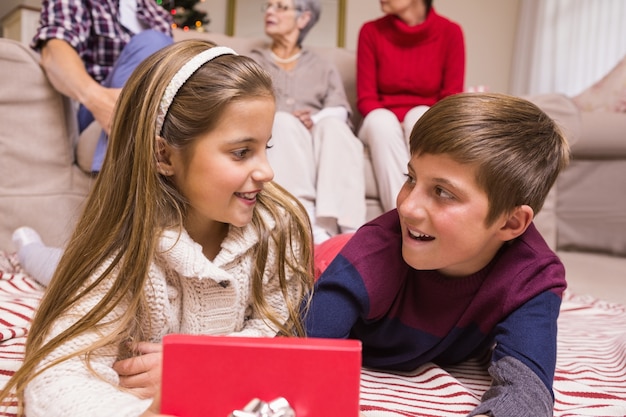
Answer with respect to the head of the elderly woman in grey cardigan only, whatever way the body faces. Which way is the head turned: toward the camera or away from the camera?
toward the camera

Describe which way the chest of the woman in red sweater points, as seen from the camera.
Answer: toward the camera

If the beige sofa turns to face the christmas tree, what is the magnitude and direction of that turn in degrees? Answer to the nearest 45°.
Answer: approximately 180°

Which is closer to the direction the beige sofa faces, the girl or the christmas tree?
the girl

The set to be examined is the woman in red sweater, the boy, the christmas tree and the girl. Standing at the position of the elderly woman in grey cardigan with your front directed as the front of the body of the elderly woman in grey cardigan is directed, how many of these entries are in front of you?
2

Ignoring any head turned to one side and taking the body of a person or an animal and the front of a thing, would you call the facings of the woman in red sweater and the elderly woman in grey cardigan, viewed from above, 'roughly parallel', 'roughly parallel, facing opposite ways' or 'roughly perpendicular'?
roughly parallel

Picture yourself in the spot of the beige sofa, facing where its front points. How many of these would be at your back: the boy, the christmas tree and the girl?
1

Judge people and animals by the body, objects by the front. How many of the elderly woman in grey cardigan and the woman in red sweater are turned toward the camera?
2

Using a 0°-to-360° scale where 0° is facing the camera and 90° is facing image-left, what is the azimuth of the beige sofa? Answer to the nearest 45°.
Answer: approximately 0°

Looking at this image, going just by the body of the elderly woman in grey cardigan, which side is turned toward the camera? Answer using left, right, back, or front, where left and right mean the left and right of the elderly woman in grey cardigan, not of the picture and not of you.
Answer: front

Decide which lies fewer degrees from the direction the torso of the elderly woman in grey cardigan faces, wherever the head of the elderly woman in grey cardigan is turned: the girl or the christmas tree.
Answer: the girl

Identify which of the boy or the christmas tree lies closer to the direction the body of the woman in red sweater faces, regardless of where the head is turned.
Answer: the boy

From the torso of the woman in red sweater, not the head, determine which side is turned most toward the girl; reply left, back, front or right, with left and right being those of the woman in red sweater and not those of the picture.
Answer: front

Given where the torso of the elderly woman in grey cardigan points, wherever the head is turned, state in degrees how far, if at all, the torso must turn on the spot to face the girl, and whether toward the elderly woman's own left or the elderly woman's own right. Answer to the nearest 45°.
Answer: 0° — they already face them

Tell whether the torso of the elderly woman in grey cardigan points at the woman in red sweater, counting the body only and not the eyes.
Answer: no
